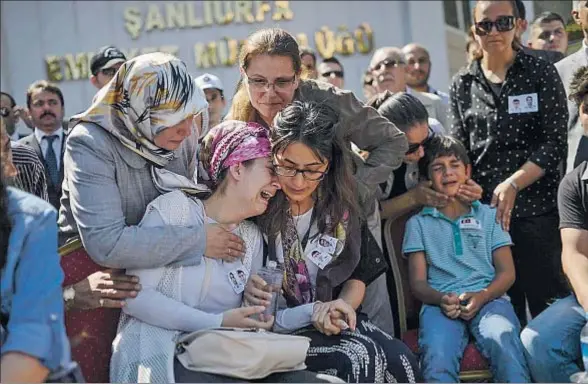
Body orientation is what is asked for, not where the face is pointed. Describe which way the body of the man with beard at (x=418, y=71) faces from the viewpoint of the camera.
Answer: toward the camera

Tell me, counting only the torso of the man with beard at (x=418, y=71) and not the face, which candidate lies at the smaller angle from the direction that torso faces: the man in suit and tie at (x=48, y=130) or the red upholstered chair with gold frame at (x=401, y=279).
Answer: the red upholstered chair with gold frame

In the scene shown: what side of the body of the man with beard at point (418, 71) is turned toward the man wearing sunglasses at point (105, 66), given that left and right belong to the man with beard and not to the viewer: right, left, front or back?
right

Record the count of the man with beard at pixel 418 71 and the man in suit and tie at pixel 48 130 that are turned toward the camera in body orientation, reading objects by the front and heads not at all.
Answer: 2

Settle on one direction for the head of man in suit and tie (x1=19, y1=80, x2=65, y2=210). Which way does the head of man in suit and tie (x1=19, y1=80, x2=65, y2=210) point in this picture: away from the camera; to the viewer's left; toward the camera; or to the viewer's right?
toward the camera

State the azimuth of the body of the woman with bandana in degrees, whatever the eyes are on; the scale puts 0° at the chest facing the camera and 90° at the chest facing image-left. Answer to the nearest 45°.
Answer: approximately 315°

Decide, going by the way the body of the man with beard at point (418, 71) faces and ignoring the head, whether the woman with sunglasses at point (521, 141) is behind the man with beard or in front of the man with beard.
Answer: in front

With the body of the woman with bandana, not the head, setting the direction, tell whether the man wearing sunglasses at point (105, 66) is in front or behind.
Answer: behind

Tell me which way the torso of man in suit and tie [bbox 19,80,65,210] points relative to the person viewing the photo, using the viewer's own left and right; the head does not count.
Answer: facing the viewer

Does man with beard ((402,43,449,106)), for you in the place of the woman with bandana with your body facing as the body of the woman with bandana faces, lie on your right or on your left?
on your left

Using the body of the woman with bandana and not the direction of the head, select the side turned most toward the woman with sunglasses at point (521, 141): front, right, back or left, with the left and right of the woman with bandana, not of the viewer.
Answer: left

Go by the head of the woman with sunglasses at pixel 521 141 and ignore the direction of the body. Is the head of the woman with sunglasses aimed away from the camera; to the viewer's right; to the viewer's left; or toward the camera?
toward the camera

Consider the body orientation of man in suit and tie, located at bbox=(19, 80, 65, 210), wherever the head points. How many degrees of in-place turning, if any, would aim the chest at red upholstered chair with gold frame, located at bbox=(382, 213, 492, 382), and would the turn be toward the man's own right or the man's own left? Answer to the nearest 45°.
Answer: approximately 45° to the man's own left

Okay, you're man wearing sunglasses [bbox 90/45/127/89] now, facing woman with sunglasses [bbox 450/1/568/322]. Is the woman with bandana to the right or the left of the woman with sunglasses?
right
